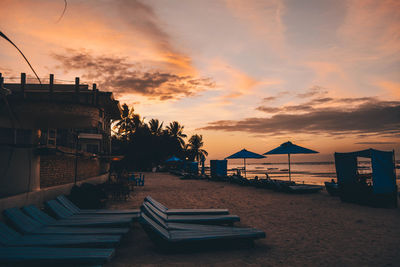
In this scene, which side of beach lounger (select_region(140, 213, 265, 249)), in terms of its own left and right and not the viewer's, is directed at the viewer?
right

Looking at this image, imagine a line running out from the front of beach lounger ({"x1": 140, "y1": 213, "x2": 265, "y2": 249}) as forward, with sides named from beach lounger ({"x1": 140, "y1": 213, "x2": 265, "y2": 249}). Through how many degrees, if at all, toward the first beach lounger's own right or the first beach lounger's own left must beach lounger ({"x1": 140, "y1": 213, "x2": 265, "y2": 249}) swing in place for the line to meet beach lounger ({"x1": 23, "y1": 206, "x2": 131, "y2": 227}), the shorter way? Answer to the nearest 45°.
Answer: approximately 180°

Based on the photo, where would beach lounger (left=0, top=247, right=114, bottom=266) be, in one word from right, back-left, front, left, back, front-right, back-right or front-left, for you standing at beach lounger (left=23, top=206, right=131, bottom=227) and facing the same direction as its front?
right

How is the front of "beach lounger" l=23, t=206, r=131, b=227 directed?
to the viewer's right

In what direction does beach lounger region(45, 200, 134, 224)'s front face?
to the viewer's right

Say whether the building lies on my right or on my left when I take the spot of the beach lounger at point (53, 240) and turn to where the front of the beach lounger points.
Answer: on my left

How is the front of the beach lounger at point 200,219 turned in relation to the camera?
facing to the right of the viewer

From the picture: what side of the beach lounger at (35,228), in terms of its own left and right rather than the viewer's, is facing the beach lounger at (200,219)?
front

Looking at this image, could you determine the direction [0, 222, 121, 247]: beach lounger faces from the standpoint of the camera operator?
facing to the right of the viewer

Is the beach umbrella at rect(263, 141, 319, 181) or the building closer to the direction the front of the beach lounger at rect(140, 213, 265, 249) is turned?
the beach umbrella

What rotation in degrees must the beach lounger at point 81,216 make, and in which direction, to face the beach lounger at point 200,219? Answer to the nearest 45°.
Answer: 0° — it already faces it

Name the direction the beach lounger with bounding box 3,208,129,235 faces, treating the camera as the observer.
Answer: facing to the right of the viewer

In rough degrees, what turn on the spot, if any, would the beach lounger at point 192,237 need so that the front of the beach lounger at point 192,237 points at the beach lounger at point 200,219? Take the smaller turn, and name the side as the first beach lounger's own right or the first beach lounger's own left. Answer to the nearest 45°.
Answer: approximately 90° to the first beach lounger's own left

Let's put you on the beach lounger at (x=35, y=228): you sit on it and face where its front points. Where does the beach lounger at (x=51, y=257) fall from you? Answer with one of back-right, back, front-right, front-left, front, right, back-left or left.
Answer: right

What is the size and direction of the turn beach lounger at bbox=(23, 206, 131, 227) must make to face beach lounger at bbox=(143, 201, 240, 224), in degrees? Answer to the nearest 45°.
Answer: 0° — it already faces it

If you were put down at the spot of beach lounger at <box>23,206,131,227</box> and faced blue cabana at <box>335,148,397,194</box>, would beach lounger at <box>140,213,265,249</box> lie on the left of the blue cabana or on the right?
right
